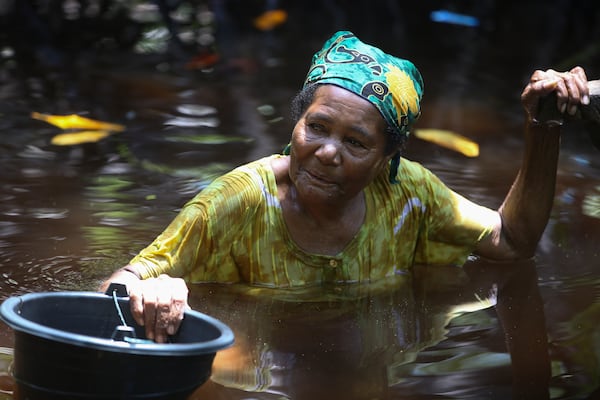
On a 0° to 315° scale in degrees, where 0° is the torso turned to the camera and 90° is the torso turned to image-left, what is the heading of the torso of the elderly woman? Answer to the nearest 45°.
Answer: approximately 0°

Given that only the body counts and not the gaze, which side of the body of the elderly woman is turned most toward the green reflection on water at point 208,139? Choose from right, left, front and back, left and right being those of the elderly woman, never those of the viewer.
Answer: back

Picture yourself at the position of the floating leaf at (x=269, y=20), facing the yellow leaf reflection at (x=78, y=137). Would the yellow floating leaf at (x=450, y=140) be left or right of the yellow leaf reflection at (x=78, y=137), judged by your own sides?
left

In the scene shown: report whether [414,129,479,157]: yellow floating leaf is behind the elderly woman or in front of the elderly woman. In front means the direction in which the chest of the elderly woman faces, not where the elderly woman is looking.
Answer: behind

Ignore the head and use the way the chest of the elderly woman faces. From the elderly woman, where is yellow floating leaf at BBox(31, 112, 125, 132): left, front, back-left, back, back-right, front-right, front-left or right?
back-right

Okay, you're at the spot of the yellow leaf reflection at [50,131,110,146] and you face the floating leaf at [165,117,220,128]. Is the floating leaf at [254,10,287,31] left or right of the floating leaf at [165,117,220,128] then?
left

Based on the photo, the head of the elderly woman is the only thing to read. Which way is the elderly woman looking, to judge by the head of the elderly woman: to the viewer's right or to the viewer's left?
to the viewer's left

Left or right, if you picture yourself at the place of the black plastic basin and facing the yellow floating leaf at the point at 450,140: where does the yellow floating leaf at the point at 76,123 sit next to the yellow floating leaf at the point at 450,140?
left

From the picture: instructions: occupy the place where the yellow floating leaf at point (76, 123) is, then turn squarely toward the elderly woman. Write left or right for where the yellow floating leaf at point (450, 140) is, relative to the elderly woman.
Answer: left

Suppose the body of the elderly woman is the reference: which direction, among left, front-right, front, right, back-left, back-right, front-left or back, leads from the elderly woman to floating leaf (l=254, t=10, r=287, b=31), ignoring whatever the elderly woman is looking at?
back

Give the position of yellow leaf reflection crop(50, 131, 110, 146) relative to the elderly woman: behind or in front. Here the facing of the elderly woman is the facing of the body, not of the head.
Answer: behind
